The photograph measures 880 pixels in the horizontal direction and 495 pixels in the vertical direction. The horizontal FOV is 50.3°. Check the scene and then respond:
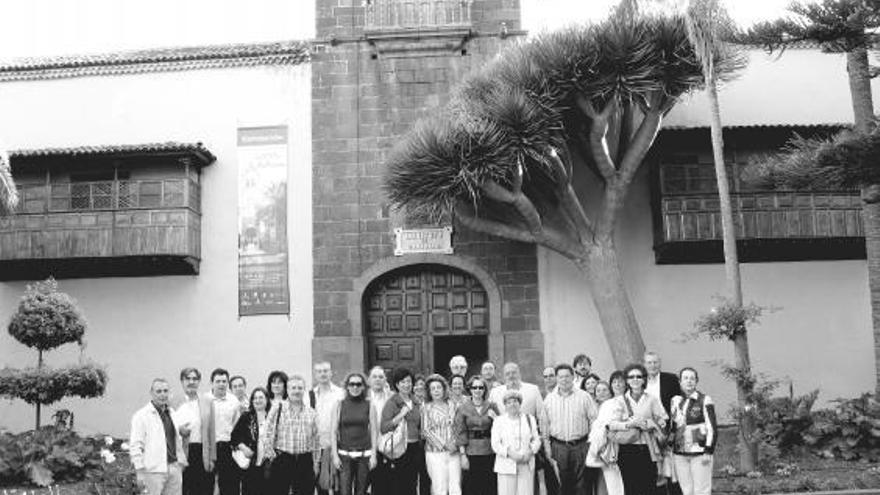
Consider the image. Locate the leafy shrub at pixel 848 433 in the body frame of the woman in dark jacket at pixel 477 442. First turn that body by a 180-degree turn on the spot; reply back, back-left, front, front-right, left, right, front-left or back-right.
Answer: front-right

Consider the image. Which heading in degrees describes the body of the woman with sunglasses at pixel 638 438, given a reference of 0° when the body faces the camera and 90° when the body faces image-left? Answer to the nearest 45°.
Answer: approximately 0°

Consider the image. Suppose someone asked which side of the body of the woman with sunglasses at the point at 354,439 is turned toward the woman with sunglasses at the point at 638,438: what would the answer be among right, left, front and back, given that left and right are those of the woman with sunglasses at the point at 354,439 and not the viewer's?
left

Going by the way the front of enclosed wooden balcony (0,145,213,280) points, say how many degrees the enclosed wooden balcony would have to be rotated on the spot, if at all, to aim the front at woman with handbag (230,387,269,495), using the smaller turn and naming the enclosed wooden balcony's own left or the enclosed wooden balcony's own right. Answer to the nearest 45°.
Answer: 0° — it already faces them

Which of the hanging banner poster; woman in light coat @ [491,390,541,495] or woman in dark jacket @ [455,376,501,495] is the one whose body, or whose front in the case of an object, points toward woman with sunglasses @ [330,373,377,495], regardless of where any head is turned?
the hanging banner poster

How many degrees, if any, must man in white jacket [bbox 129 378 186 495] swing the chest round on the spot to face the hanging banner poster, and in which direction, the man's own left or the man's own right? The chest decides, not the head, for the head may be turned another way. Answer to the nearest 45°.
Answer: approximately 135° to the man's own left

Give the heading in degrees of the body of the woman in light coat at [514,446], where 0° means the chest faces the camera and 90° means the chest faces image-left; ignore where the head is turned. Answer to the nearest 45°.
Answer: approximately 0°

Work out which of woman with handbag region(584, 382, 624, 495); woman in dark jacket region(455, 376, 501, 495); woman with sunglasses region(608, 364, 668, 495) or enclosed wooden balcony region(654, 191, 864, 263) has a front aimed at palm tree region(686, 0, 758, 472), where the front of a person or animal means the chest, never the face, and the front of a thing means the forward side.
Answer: the enclosed wooden balcony

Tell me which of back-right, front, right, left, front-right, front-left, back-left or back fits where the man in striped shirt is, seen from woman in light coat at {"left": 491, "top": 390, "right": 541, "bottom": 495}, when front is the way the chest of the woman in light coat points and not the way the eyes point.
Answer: back-left

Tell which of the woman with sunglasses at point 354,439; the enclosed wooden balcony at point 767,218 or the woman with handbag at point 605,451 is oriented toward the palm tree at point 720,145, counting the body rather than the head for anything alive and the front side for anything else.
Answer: the enclosed wooden balcony
